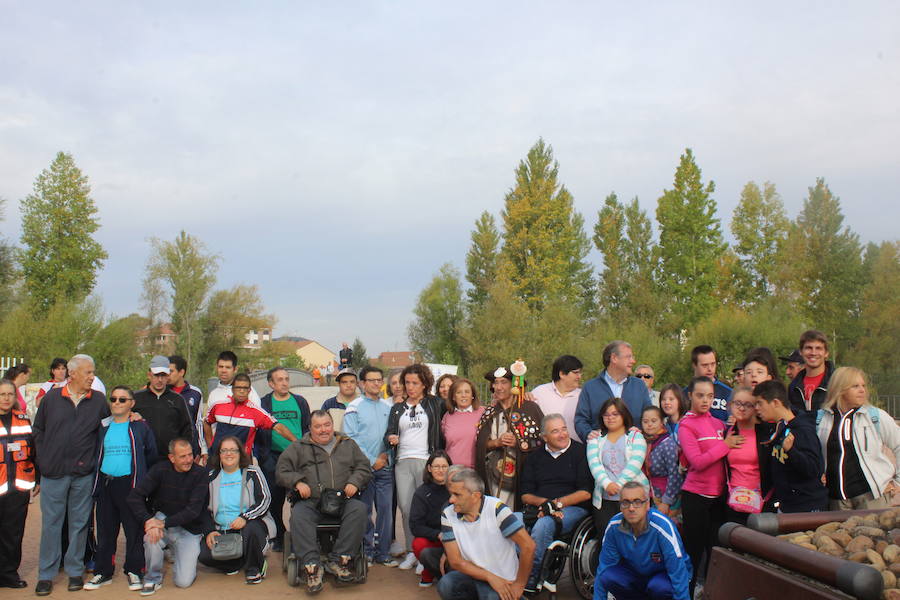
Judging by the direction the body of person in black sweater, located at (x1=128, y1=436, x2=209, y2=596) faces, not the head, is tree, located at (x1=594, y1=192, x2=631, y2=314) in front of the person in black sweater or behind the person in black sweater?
behind

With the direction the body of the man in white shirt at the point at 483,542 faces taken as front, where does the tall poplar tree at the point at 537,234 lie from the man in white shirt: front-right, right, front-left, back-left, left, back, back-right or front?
back-right

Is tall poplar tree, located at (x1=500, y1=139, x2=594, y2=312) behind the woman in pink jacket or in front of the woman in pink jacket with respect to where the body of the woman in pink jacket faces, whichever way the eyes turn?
behind

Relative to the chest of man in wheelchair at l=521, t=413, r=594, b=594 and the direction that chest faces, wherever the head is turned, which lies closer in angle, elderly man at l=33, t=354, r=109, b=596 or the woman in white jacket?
the elderly man

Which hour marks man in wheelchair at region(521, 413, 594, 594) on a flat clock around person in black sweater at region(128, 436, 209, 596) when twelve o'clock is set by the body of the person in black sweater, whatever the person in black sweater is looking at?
The man in wheelchair is roughly at 10 o'clock from the person in black sweater.

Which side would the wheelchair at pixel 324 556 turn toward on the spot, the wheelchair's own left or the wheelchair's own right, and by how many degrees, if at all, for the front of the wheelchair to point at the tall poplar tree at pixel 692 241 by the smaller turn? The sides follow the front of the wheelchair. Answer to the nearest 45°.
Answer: approximately 135° to the wheelchair's own left

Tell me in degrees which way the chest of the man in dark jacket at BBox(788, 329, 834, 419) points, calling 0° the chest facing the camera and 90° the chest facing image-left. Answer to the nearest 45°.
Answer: approximately 0°

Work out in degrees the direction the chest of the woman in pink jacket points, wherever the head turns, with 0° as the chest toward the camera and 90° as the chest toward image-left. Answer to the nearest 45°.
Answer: approximately 315°
